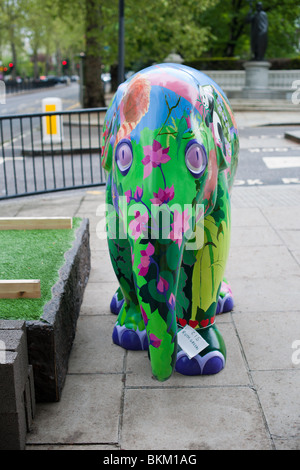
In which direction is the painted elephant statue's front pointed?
toward the camera

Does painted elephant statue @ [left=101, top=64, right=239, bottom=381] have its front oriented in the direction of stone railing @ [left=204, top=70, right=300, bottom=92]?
no

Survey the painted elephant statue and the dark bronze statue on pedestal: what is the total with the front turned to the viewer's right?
0

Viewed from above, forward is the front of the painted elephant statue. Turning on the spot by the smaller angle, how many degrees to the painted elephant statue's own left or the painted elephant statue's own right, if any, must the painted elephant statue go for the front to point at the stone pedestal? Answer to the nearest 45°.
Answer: approximately 180°

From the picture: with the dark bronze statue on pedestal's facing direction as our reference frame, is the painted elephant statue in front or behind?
in front

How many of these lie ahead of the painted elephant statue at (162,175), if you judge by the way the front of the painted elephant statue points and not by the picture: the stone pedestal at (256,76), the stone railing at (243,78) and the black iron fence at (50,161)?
0

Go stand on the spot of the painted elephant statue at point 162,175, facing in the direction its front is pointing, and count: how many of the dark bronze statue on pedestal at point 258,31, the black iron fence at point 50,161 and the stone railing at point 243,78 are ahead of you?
0

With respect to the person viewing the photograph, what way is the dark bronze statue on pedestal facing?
facing the viewer and to the left of the viewer

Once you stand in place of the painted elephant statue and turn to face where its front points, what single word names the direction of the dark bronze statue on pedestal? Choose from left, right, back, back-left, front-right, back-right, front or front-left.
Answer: back
